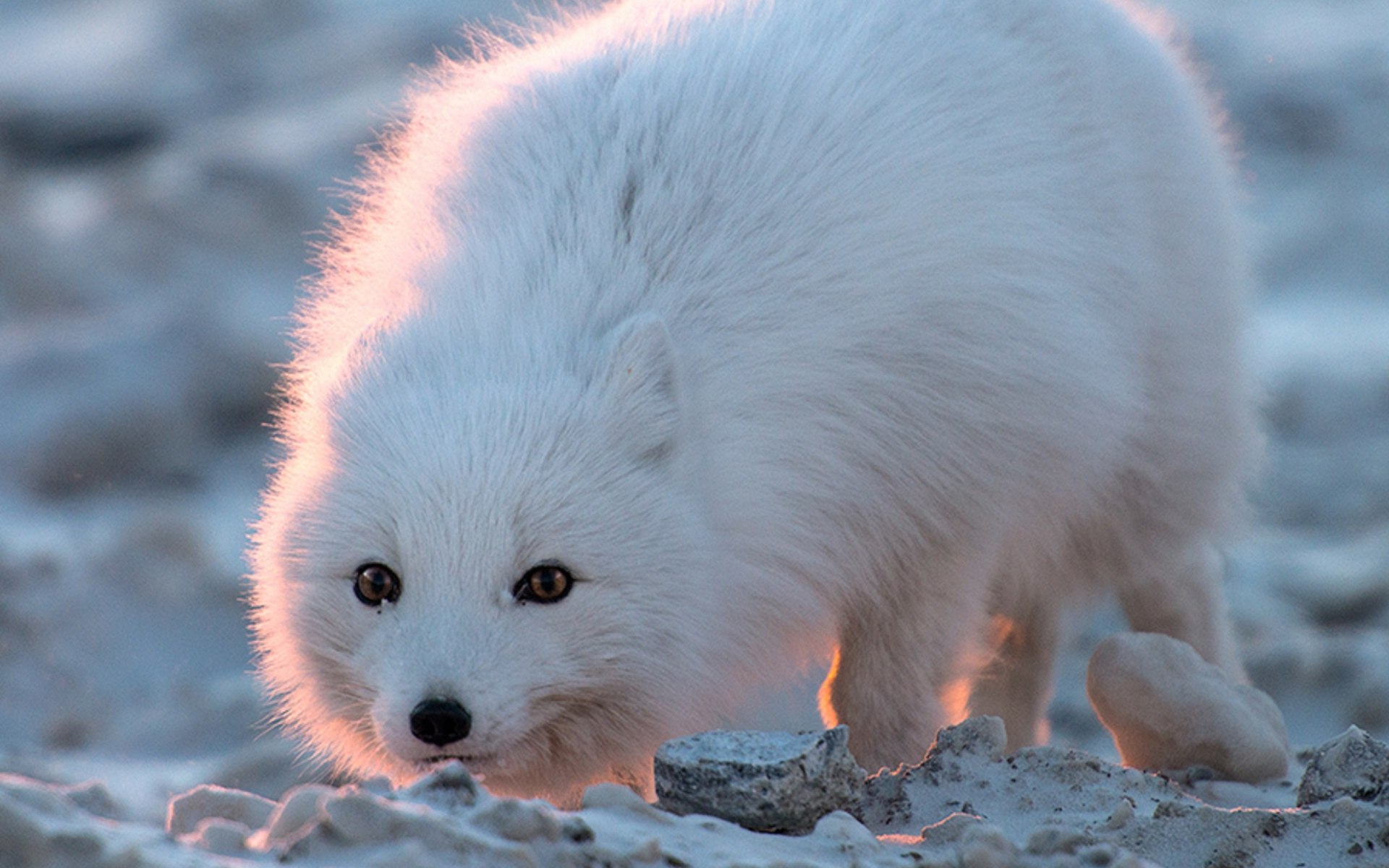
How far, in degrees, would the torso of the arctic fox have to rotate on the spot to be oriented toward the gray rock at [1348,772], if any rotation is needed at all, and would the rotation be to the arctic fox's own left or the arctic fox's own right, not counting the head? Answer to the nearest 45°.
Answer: approximately 135° to the arctic fox's own left

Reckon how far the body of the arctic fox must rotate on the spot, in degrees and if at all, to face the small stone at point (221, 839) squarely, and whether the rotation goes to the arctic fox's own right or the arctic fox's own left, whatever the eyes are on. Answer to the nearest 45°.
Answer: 0° — it already faces it

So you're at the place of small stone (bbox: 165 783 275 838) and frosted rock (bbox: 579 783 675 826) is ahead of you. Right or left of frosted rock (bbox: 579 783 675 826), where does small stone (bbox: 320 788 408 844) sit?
right

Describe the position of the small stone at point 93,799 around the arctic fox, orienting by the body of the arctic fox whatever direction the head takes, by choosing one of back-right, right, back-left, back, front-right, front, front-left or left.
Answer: front

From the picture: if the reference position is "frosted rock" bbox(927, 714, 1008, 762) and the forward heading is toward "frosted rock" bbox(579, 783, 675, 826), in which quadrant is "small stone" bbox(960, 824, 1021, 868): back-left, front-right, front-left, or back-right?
front-left

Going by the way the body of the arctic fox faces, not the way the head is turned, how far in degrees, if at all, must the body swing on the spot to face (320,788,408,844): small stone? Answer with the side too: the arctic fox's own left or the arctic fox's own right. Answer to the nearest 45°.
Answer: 0° — it already faces it

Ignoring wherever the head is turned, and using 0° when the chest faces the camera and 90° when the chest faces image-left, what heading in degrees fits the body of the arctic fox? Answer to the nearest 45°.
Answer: approximately 45°
